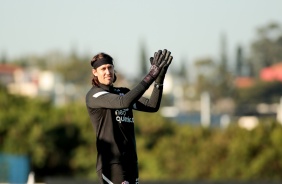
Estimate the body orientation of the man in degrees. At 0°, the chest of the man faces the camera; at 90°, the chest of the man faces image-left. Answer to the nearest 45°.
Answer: approximately 315°
